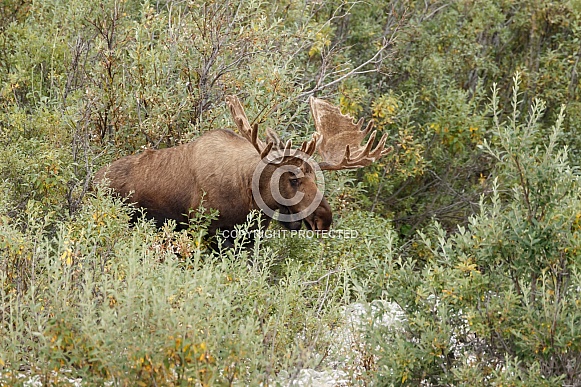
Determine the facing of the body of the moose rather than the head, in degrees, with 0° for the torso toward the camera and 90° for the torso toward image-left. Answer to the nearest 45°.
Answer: approximately 270°
